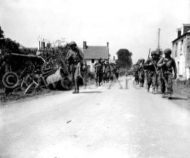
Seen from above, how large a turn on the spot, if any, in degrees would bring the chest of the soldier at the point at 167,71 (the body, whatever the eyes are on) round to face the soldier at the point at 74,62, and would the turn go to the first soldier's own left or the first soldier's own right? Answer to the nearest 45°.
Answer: approximately 90° to the first soldier's own right

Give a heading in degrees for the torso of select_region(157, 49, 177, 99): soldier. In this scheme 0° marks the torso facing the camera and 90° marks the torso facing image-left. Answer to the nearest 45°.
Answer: approximately 0°

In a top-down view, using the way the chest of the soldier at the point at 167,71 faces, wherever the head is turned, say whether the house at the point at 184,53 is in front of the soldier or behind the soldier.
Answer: behind
